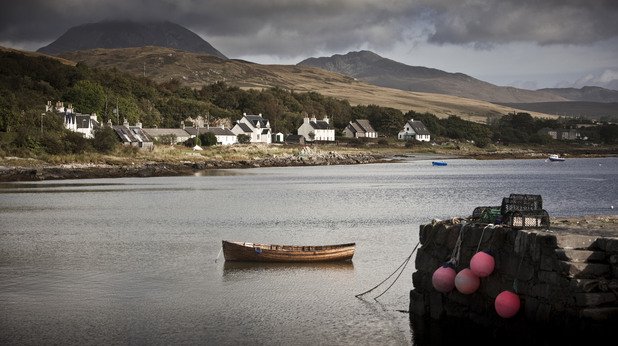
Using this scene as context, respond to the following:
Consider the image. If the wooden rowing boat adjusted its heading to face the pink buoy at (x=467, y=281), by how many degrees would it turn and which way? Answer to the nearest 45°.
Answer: approximately 90° to its left

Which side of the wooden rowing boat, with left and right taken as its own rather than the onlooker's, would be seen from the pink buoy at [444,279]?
left

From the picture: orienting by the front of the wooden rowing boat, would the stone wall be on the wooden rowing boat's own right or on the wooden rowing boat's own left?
on the wooden rowing boat's own left

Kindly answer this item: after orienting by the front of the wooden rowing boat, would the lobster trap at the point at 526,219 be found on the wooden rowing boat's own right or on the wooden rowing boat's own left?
on the wooden rowing boat's own left

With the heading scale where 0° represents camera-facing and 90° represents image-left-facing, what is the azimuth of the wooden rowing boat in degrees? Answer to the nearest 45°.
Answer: approximately 90°
